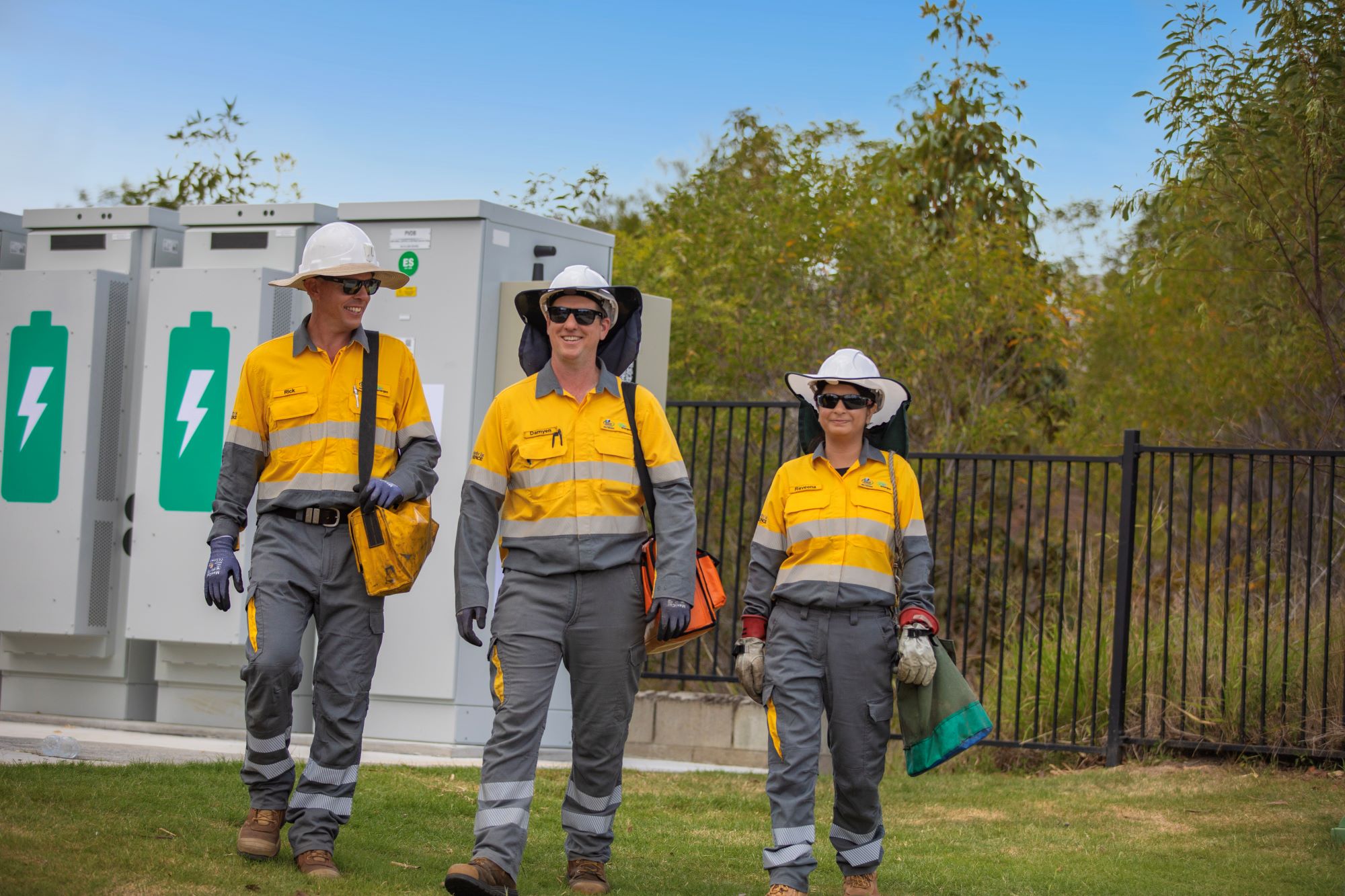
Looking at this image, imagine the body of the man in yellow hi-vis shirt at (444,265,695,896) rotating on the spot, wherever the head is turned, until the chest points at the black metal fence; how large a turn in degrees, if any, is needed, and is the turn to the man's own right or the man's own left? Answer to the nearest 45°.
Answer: approximately 135° to the man's own left

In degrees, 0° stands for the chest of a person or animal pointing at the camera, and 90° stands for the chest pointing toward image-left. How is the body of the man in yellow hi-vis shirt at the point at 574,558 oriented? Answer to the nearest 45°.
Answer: approximately 0°

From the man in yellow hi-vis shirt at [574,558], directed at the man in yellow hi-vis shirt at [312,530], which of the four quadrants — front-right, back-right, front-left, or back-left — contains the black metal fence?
back-right

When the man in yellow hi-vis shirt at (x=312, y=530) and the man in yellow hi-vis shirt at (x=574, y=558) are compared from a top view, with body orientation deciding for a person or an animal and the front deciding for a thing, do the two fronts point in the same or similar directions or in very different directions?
same or similar directions

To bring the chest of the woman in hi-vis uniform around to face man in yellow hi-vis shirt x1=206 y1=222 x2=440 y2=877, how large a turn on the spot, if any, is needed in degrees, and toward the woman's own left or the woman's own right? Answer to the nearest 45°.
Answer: approximately 90° to the woman's own right

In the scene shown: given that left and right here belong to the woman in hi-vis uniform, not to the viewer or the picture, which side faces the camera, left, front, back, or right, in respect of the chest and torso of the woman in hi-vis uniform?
front

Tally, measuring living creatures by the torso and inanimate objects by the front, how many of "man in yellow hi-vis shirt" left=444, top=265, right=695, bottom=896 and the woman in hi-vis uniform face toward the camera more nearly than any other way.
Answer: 2

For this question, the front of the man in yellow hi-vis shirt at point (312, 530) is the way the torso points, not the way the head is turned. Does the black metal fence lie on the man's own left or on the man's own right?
on the man's own left

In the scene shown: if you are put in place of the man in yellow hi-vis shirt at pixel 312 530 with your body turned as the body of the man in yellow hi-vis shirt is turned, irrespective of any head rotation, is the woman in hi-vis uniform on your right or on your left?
on your left

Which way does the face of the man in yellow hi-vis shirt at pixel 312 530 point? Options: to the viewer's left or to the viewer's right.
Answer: to the viewer's right

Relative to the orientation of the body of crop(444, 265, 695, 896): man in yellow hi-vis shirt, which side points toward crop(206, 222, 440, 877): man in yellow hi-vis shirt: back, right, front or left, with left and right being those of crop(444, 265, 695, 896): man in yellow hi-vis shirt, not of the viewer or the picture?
right

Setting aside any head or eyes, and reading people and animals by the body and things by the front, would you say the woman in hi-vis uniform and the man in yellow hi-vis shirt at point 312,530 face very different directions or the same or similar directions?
same or similar directions
